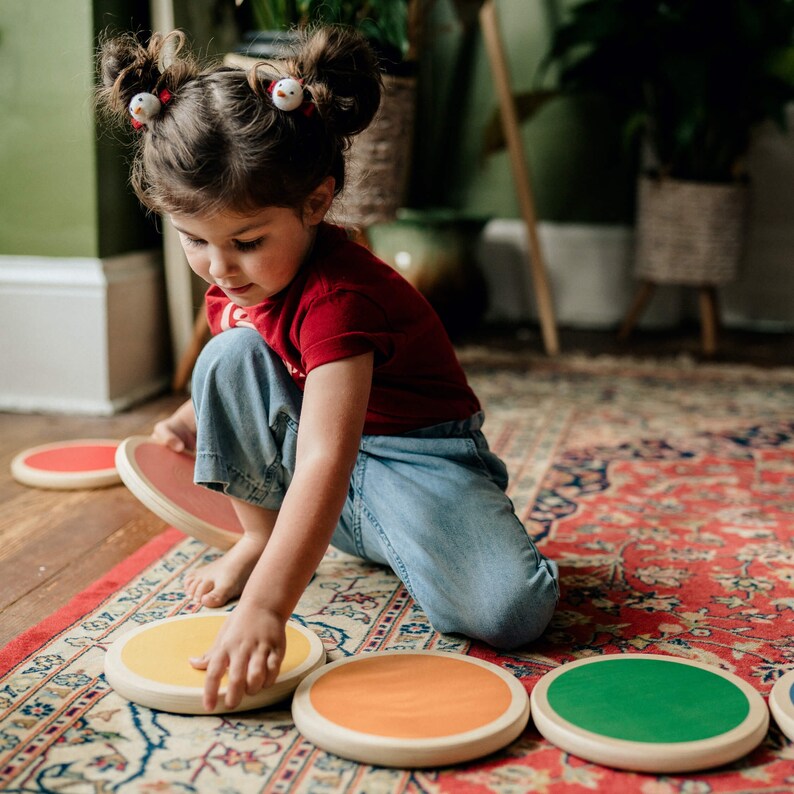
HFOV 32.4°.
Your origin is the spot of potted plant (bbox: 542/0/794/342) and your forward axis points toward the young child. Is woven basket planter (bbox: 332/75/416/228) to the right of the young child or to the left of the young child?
right

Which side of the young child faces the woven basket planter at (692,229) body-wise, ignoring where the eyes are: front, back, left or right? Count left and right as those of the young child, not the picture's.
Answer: back

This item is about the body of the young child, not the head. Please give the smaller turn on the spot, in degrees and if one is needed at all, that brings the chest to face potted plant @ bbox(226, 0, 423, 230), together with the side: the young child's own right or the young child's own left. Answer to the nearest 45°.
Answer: approximately 135° to the young child's own right

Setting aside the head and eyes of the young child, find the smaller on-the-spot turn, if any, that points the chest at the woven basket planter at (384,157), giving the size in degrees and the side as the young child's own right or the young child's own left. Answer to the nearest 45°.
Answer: approximately 135° to the young child's own right

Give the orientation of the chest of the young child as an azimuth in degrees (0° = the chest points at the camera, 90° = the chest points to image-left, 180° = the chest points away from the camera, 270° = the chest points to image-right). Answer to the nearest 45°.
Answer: approximately 45°

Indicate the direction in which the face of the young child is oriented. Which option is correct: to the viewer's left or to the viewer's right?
to the viewer's left

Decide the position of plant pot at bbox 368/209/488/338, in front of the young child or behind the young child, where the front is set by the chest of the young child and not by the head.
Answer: behind

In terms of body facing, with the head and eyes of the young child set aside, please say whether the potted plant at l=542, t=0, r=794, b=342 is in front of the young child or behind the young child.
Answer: behind

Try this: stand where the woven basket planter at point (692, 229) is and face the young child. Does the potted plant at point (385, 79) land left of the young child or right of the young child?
right
